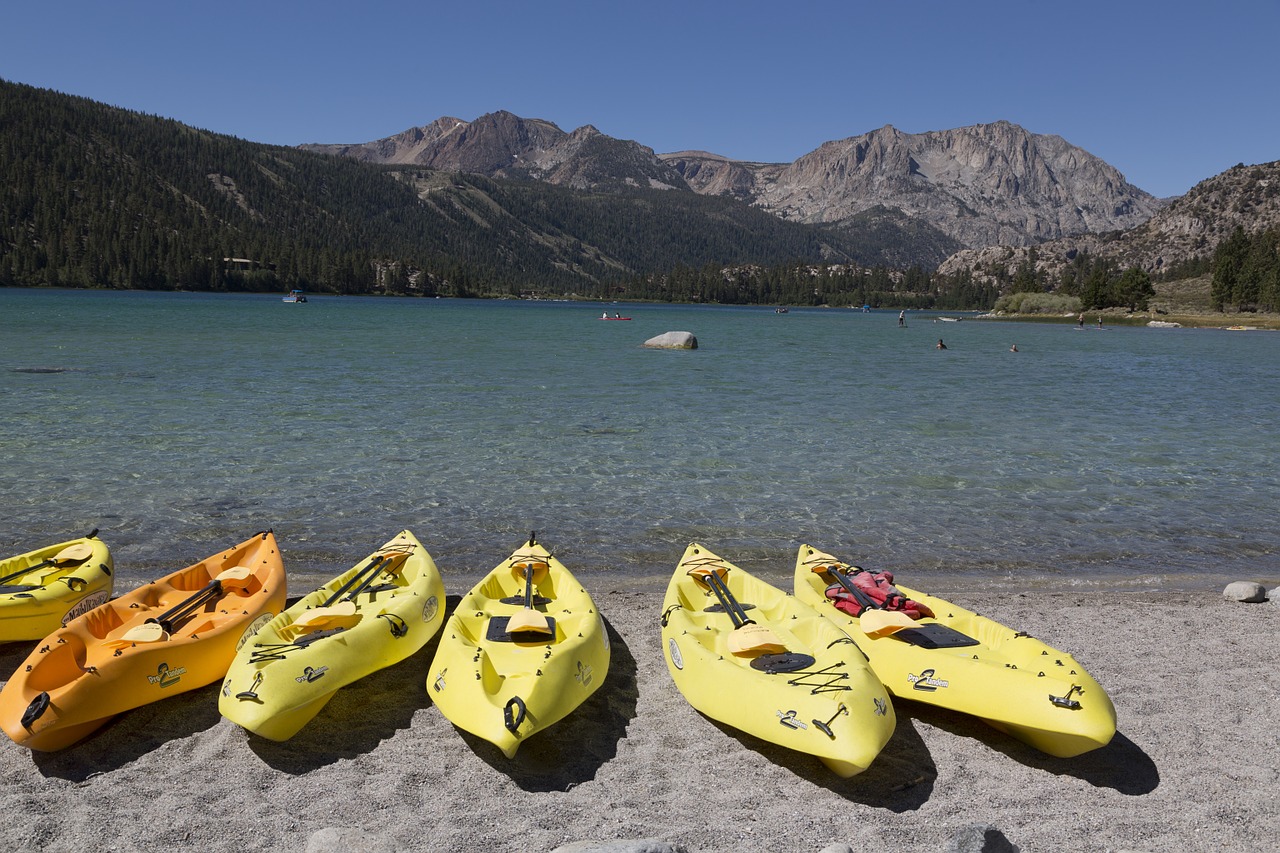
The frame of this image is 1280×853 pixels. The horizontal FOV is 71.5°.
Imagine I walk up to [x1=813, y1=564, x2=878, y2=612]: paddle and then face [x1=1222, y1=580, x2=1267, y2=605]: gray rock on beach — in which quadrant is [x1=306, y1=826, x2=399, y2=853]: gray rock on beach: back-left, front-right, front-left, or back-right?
back-right

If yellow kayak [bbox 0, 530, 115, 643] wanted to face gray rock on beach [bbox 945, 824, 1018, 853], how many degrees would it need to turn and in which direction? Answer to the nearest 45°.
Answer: approximately 90° to its right

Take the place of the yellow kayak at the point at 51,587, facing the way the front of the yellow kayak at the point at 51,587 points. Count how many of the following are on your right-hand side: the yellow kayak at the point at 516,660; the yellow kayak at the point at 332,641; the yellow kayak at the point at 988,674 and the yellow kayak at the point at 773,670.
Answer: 4

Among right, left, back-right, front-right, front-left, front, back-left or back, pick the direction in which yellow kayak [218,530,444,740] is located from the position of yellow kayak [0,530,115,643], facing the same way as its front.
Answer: right

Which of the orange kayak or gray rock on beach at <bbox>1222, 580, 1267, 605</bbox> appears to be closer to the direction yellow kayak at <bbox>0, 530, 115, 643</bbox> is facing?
the gray rock on beach

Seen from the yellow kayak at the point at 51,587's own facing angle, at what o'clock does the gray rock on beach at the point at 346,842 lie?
The gray rock on beach is roughly at 4 o'clock from the yellow kayak.

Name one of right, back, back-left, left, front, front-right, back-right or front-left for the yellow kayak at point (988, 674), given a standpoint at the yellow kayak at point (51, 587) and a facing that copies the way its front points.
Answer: right

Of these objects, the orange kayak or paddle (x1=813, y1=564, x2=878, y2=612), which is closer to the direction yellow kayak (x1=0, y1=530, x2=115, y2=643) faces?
the paddle

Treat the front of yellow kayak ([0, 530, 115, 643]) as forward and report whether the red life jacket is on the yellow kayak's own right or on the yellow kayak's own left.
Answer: on the yellow kayak's own right

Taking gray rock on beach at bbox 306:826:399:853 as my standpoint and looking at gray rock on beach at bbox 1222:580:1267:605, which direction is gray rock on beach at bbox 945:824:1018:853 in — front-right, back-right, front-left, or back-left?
front-right

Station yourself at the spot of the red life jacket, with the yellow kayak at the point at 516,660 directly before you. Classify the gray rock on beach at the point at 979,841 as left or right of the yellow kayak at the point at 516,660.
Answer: left

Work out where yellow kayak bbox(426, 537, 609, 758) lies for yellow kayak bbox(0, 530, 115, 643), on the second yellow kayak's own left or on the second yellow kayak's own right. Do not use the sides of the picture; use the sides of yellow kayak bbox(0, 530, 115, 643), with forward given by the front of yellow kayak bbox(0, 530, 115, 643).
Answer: on the second yellow kayak's own right

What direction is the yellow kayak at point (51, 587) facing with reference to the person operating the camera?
facing away from the viewer and to the right of the viewer

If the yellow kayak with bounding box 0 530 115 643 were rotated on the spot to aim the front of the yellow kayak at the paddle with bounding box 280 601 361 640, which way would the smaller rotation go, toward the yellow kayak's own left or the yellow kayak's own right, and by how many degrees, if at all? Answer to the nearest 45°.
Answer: approximately 90° to the yellow kayak's own right
